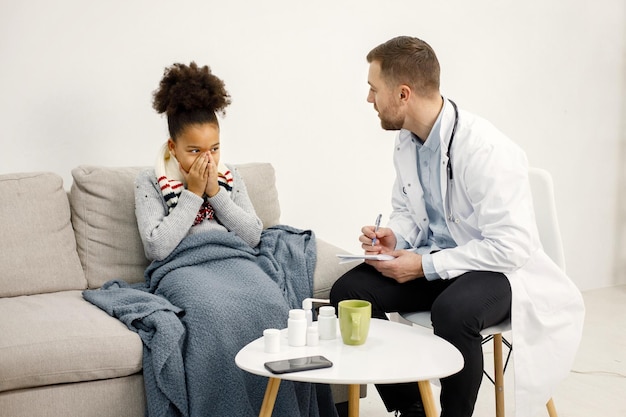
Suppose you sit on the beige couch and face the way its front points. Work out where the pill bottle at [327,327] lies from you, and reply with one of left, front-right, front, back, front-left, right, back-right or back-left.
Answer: front-left

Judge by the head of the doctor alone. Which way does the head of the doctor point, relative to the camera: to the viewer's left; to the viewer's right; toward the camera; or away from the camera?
to the viewer's left

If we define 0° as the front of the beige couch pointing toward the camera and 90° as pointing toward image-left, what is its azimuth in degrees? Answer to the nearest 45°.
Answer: approximately 0°

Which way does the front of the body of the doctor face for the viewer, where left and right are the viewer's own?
facing the viewer and to the left of the viewer

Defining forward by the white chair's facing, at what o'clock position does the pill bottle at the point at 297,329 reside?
The pill bottle is roughly at 12 o'clock from the white chair.

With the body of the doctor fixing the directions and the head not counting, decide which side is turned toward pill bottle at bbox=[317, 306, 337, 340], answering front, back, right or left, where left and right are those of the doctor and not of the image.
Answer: front

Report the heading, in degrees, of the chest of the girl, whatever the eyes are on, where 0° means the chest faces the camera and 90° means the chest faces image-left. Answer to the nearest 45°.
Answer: approximately 315°

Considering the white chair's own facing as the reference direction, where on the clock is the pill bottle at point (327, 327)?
The pill bottle is roughly at 12 o'clock from the white chair.

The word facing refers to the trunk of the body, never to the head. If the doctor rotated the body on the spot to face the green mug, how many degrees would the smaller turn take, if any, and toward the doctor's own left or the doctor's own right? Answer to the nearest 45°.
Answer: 0° — they already face it

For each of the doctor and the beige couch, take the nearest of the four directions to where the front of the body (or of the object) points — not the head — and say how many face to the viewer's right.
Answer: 0

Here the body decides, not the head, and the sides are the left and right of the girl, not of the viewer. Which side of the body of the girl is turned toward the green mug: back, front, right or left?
front

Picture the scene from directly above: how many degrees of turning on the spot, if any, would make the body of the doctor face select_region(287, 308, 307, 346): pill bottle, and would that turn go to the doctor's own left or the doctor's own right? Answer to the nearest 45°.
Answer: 0° — they already face it

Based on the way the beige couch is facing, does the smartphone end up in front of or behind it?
in front

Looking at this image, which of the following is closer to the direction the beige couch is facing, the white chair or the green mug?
the green mug

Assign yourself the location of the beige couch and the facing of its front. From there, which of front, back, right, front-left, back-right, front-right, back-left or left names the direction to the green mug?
front-left

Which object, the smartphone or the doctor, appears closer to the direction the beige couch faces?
the smartphone
